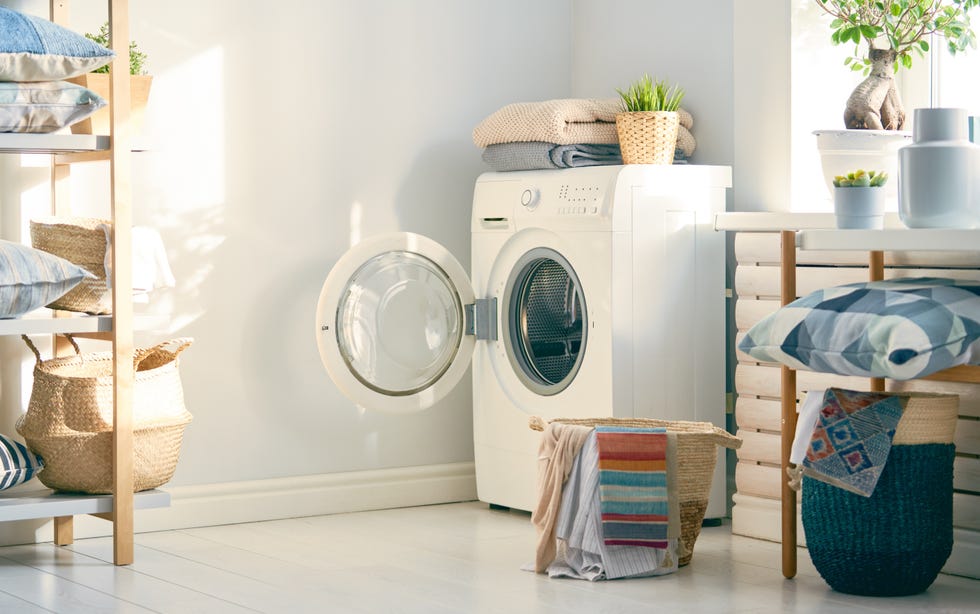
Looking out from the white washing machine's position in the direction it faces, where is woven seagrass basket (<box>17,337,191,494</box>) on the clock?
The woven seagrass basket is roughly at 1 o'clock from the white washing machine.

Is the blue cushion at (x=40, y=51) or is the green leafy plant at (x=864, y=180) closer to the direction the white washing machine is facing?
the blue cushion

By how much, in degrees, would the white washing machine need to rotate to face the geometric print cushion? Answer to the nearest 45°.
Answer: approximately 90° to its left

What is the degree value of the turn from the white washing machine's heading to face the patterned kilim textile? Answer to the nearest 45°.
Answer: approximately 90° to its left

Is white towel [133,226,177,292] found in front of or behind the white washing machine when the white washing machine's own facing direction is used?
in front

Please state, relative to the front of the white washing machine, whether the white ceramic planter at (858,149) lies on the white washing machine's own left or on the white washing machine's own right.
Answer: on the white washing machine's own left

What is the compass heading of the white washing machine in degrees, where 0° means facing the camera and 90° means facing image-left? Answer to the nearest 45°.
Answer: approximately 45°

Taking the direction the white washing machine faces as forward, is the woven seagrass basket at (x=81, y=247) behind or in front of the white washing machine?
in front
